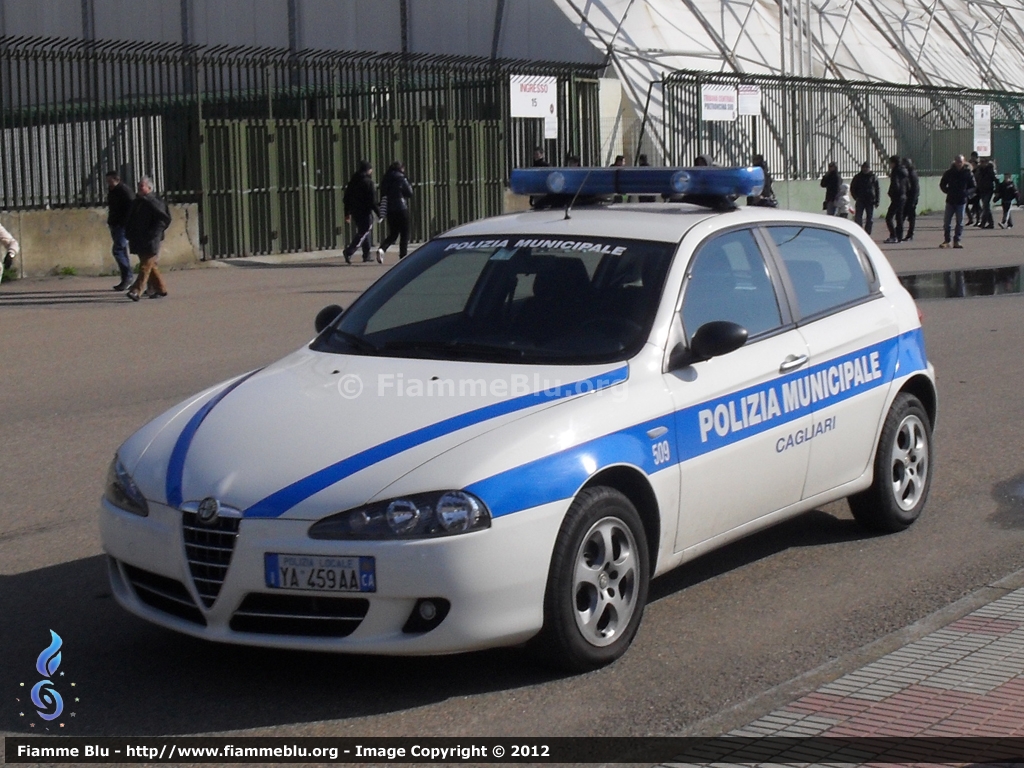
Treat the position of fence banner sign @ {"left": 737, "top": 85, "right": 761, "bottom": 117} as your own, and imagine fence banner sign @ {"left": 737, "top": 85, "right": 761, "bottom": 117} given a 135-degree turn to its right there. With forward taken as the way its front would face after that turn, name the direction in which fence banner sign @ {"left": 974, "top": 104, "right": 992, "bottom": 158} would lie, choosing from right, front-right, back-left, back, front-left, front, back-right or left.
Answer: right

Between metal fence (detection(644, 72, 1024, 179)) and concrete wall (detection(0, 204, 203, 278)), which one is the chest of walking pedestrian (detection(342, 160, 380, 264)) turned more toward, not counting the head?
the metal fence

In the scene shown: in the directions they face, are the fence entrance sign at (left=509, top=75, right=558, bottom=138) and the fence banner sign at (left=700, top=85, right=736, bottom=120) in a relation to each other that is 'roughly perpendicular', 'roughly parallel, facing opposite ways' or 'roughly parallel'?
roughly parallel

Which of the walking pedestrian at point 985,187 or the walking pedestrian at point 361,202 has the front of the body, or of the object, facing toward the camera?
the walking pedestrian at point 985,187

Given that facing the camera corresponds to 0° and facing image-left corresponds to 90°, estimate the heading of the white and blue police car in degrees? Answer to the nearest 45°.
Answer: approximately 45°

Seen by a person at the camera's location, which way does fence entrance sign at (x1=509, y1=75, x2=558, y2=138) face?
facing the viewer

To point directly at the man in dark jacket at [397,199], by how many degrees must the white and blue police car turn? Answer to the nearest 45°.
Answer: approximately 135° to its right

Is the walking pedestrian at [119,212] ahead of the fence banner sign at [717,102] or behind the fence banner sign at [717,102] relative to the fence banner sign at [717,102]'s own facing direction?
ahead

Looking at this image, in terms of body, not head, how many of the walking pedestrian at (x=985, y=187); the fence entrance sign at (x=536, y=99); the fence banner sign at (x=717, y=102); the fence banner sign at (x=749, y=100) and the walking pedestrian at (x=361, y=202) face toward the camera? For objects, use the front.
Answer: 4

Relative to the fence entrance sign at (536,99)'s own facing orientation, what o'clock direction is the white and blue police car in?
The white and blue police car is roughly at 12 o'clock from the fence entrance sign.

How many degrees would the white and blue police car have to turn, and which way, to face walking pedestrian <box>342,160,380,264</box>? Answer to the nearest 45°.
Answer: approximately 135° to its right

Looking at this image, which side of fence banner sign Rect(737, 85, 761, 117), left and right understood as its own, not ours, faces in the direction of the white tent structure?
back
